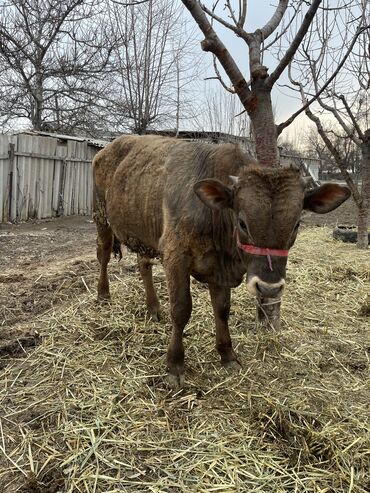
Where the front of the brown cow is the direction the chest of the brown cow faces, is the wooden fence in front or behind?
behind

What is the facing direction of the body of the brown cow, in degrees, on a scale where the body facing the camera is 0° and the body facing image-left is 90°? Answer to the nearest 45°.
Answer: approximately 315°
